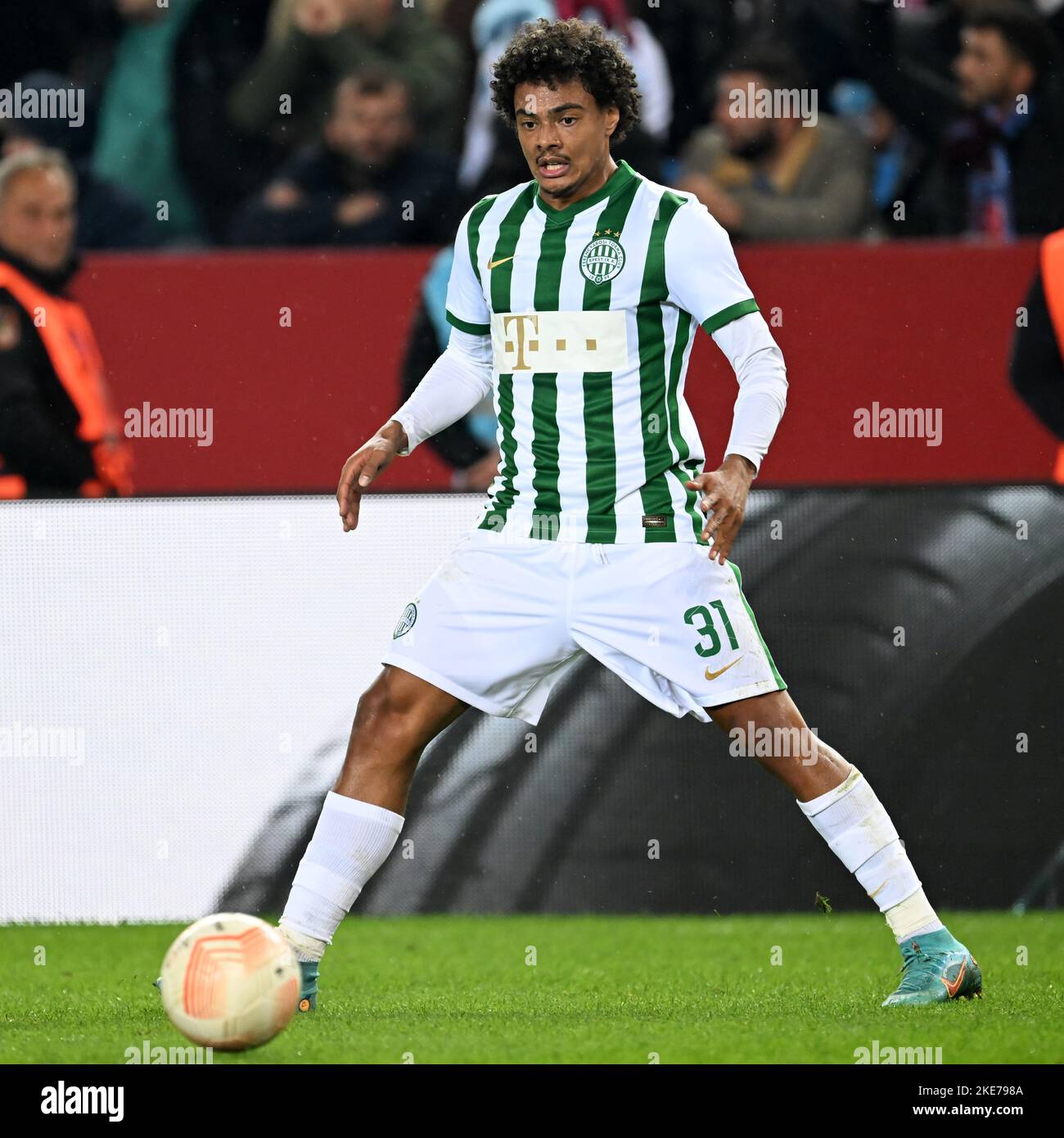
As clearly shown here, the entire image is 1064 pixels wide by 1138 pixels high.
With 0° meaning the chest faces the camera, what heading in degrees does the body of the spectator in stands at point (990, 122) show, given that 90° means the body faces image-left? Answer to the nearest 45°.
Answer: approximately 45°

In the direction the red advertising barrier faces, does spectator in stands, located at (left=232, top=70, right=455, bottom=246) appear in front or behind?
behind

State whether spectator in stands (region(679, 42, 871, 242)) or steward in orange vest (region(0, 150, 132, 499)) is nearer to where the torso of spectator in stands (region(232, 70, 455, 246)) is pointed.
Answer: the steward in orange vest

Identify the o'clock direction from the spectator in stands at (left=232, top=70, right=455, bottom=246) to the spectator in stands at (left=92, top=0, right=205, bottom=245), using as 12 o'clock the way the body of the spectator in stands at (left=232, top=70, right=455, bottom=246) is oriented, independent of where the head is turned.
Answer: the spectator in stands at (left=92, top=0, right=205, bottom=245) is roughly at 4 o'clock from the spectator in stands at (left=232, top=70, right=455, bottom=246).

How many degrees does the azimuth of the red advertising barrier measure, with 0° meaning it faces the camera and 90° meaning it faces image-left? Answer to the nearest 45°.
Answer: approximately 0°

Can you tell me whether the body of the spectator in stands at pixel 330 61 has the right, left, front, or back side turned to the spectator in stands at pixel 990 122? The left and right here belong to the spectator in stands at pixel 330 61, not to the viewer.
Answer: left

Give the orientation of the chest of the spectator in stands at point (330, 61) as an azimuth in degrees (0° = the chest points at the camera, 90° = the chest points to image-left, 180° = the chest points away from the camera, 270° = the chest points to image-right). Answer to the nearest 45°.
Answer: approximately 0°

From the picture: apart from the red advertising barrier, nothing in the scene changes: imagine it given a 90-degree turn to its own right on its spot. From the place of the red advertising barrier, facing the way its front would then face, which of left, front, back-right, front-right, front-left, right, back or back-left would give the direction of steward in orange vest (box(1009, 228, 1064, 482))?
back
